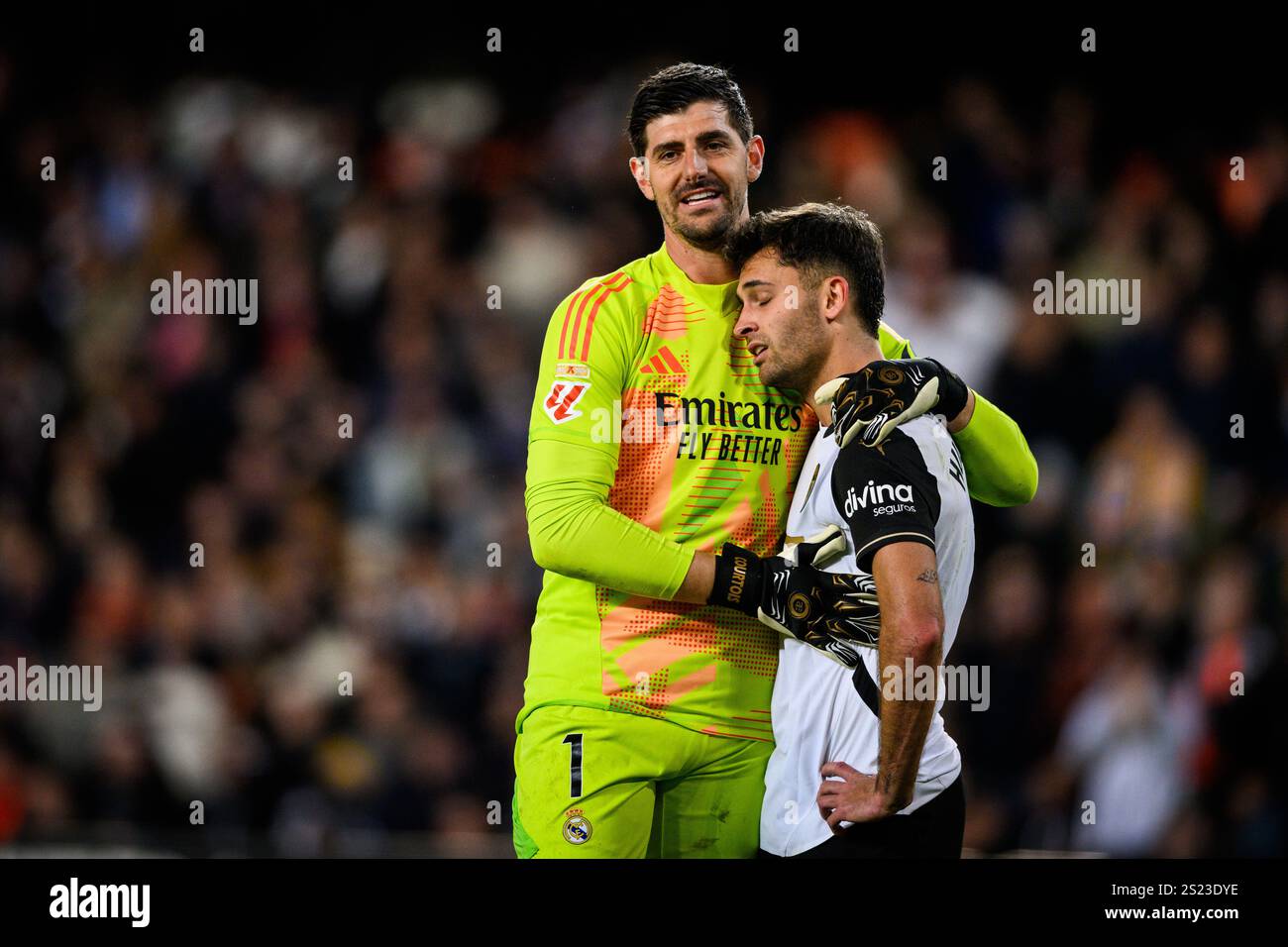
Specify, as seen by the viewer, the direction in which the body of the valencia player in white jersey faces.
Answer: to the viewer's left

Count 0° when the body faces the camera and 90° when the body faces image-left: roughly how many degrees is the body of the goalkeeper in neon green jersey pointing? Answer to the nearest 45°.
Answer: approximately 315°

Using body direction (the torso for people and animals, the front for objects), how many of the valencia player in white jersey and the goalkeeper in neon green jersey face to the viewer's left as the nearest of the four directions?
1

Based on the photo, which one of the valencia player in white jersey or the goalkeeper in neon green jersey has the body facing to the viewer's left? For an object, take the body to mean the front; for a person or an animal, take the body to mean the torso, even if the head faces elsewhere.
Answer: the valencia player in white jersey
